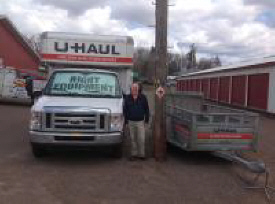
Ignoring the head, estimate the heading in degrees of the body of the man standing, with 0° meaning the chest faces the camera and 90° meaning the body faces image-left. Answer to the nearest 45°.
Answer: approximately 0°

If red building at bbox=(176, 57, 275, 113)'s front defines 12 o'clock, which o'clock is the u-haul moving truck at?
The u-haul moving truck is roughly at 11 o'clock from the red building.

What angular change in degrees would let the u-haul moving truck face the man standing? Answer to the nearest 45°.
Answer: approximately 90° to its left

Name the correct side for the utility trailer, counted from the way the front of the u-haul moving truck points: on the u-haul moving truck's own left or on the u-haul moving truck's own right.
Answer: on the u-haul moving truck's own left

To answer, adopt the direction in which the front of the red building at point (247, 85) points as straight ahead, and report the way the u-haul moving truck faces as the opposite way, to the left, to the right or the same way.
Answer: to the left

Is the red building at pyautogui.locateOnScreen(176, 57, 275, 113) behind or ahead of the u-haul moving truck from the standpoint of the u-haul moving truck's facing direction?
behind
